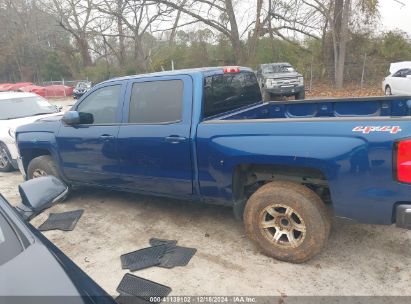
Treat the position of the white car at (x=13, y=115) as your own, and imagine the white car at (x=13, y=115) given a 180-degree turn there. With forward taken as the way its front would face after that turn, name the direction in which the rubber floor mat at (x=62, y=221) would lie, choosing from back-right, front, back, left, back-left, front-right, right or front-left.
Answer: back-left

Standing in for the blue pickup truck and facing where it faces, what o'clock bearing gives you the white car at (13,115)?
The white car is roughly at 12 o'clock from the blue pickup truck.

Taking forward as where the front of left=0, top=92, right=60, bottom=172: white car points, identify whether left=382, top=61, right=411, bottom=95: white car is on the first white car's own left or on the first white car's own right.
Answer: on the first white car's own left

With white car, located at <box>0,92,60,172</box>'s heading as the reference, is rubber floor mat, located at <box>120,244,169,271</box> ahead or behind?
ahead

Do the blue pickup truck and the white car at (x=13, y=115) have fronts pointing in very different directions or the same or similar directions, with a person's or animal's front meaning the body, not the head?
very different directions

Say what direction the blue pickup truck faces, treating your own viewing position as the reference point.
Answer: facing away from the viewer and to the left of the viewer

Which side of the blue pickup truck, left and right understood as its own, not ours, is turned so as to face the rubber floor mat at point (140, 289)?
left

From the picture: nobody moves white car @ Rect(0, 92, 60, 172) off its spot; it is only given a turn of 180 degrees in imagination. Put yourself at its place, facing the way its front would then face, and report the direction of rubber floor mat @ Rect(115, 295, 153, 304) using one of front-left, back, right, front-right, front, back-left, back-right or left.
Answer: back-left

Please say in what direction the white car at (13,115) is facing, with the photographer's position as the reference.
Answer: facing the viewer and to the right of the viewer

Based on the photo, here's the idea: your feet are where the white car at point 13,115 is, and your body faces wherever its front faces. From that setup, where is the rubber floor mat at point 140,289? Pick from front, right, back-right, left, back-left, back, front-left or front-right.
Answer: front-right
